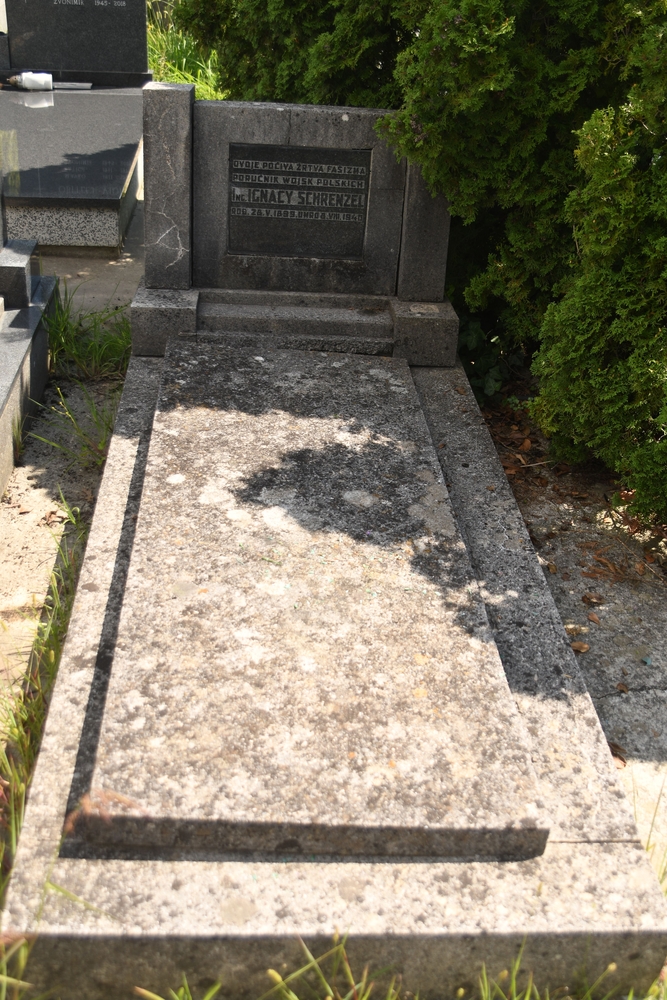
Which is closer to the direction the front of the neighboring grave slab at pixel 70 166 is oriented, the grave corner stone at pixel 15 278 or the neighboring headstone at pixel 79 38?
the grave corner stone

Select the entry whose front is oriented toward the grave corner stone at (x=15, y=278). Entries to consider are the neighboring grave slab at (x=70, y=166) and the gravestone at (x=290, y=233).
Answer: the neighboring grave slab

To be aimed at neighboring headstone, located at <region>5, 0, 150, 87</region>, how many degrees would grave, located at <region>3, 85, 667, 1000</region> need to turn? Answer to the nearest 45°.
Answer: approximately 180°

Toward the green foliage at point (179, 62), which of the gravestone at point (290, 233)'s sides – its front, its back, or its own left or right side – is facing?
back

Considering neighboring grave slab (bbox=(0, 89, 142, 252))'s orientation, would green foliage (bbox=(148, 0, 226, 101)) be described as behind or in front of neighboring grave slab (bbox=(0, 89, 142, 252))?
behind

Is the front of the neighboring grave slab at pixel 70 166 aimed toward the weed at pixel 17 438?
yes

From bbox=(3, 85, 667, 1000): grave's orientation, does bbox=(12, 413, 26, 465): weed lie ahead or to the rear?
to the rear

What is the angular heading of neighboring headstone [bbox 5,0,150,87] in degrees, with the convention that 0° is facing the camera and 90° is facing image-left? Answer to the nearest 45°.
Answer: approximately 0°

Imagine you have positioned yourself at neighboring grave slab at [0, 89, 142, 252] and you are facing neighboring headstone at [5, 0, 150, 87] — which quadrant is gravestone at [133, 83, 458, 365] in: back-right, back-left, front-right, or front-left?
back-right

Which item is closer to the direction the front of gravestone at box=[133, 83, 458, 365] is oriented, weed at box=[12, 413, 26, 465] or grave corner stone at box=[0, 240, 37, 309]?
the weed

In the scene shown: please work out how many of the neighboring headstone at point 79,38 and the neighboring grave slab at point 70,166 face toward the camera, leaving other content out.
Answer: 2

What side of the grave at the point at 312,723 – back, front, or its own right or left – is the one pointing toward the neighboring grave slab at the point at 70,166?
back

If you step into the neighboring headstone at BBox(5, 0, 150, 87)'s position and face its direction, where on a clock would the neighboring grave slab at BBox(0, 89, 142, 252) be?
the neighboring grave slab at BBox(0, 89, 142, 252) is roughly at 12 o'clock from the neighboring headstone at BBox(5, 0, 150, 87).
